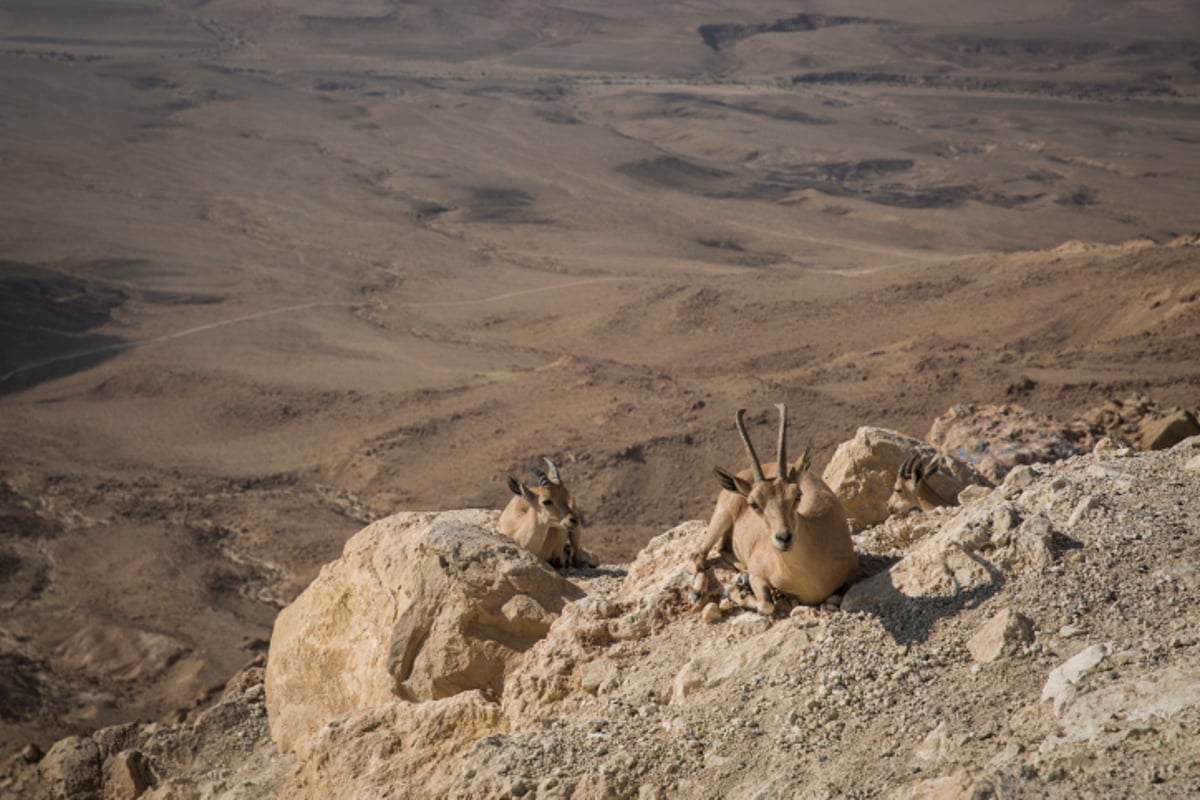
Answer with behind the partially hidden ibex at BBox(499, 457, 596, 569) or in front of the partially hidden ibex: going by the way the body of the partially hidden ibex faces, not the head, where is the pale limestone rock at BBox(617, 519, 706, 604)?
in front

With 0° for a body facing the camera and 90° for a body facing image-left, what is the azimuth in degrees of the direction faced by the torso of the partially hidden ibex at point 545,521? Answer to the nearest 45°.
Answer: approximately 315°

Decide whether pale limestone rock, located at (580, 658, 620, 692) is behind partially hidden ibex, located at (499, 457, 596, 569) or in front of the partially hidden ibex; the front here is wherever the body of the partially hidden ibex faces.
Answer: in front

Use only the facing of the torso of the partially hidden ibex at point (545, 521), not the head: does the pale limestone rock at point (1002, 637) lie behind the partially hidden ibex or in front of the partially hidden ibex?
in front
